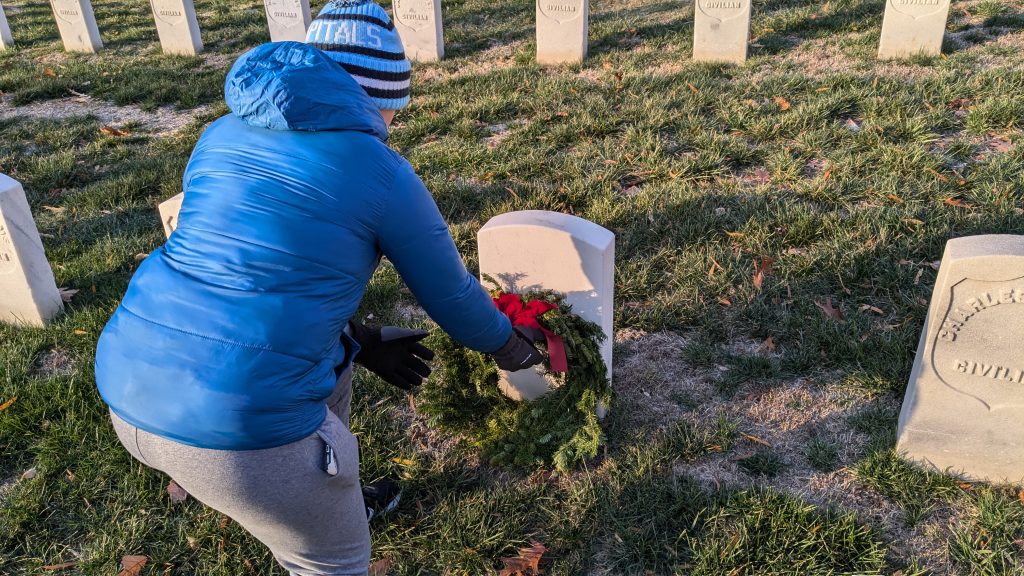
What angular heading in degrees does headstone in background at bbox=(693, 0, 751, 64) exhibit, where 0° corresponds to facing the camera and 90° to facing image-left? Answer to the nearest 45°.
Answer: approximately 0°

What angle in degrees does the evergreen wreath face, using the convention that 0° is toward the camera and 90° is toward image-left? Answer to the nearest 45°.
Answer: approximately 0°

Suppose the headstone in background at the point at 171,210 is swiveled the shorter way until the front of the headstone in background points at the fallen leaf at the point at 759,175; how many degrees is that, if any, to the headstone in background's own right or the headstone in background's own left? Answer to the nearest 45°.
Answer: approximately 90° to the headstone in background's own left

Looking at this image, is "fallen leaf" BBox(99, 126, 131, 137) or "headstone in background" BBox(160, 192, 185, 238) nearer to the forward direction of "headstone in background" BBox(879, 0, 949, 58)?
the headstone in background

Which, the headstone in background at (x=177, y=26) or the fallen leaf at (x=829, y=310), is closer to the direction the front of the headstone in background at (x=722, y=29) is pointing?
the fallen leaf

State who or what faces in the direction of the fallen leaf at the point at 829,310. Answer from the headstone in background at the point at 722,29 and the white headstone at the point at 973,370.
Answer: the headstone in background

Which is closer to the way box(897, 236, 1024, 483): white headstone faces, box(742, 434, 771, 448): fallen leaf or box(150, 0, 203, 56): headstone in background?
the fallen leaf

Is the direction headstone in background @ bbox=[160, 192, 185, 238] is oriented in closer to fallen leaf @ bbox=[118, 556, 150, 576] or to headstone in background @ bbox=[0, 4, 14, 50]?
the fallen leaf

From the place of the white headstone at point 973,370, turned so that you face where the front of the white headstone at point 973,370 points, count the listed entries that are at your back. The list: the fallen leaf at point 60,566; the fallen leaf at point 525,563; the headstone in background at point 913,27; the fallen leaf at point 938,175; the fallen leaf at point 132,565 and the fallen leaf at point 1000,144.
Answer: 3

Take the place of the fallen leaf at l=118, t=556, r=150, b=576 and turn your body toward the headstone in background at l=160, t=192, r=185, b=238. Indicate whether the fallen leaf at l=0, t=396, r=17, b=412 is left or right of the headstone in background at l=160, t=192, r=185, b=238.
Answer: left

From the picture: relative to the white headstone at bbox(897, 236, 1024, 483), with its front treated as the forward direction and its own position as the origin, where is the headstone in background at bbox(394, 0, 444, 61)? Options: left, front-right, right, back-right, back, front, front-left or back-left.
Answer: back-right

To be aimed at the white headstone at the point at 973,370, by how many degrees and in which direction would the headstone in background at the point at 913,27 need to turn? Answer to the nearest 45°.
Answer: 0° — it already faces it
